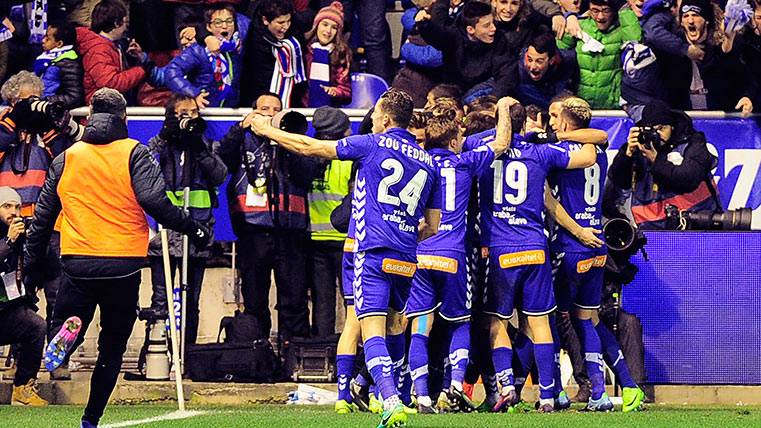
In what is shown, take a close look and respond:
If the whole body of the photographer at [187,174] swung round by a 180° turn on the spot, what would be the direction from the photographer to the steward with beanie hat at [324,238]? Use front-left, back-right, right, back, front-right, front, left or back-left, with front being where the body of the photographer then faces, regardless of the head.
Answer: right

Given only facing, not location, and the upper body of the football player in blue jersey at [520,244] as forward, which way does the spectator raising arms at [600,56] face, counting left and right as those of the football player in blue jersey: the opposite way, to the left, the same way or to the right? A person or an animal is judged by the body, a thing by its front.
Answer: the opposite way

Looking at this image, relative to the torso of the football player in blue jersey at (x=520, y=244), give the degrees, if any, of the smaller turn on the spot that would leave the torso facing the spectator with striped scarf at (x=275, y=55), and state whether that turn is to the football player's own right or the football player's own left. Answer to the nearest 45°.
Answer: approximately 45° to the football player's own left

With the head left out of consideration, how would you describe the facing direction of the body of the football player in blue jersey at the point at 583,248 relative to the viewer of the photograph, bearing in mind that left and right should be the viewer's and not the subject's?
facing away from the viewer and to the left of the viewer

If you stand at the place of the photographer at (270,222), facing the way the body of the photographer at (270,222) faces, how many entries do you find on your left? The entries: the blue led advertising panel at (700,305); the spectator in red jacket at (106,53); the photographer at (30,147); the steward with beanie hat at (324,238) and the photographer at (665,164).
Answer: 3

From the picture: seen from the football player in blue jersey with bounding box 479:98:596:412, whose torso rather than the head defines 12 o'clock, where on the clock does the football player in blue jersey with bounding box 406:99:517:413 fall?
the football player in blue jersey with bounding box 406:99:517:413 is roughly at 8 o'clock from the football player in blue jersey with bounding box 479:98:596:412.

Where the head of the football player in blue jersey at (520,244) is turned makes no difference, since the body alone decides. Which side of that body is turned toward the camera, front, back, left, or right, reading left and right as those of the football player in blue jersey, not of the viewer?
back
